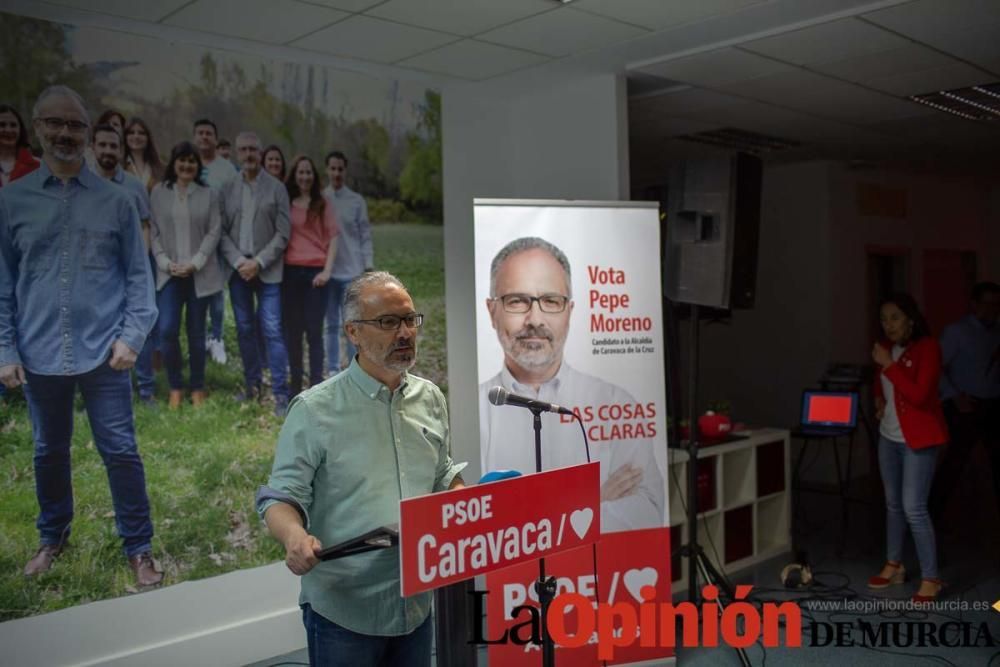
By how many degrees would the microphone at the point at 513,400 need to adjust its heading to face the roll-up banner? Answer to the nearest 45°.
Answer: approximately 90° to its right

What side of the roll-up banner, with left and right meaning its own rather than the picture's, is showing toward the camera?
front

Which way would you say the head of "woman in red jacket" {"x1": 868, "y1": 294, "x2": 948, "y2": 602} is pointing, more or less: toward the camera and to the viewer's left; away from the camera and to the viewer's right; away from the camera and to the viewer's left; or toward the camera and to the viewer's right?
toward the camera and to the viewer's left

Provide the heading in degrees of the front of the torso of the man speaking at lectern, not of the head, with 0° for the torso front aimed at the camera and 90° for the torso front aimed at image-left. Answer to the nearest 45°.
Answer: approximately 315°

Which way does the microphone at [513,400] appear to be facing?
to the viewer's left

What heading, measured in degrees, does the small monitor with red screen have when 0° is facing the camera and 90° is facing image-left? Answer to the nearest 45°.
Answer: approximately 0°

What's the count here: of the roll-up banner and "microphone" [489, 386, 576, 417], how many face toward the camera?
1

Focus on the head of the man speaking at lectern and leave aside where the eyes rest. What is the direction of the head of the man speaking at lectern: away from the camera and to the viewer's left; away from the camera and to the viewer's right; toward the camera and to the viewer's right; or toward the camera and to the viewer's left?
toward the camera and to the viewer's right

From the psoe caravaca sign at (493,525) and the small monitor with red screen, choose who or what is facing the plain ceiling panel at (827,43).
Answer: the small monitor with red screen
